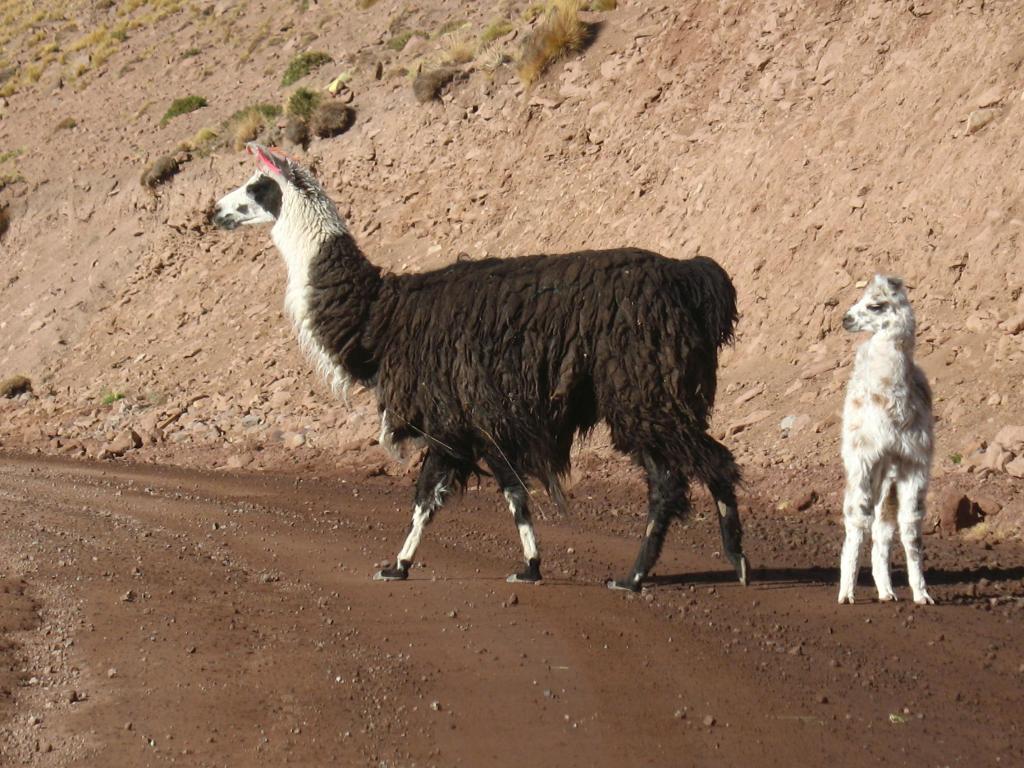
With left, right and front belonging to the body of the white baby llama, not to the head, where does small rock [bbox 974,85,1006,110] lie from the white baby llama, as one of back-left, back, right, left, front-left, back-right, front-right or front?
back

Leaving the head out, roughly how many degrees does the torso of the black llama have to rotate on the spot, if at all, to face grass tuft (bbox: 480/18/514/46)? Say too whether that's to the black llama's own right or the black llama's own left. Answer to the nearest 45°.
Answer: approximately 90° to the black llama's own right

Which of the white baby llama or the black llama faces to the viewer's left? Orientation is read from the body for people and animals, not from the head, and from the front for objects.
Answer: the black llama

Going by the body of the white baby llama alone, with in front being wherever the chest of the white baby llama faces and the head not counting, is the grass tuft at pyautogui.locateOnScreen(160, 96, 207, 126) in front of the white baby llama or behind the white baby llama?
behind

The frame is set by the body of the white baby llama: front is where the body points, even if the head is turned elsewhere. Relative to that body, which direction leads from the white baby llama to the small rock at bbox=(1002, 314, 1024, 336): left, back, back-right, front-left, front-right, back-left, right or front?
back

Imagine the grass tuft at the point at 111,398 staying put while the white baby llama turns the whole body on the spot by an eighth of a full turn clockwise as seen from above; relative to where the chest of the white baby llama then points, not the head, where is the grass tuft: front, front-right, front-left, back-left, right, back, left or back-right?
right

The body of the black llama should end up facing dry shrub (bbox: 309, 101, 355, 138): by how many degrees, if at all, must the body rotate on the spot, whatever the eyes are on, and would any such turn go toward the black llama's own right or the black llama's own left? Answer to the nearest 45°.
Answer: approximately 90° to the black llama's own right

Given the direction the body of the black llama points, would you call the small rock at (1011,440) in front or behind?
behind

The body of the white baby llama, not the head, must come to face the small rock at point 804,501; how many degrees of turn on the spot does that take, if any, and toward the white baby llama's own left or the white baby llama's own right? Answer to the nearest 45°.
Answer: approximately 180°

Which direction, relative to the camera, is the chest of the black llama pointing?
to the viewer's left

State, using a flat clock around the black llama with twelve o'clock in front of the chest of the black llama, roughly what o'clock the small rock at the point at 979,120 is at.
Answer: The small rock is roughly at 4 o'clock from the black llama.

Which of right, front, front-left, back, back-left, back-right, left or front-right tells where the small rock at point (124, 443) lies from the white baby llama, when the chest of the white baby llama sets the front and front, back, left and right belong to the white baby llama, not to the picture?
back-right

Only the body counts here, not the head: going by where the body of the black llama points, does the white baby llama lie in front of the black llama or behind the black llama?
behind

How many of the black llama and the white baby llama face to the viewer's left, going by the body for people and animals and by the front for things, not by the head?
1
